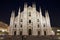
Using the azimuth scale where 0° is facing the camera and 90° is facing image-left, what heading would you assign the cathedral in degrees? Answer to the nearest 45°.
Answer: approximately 0°
